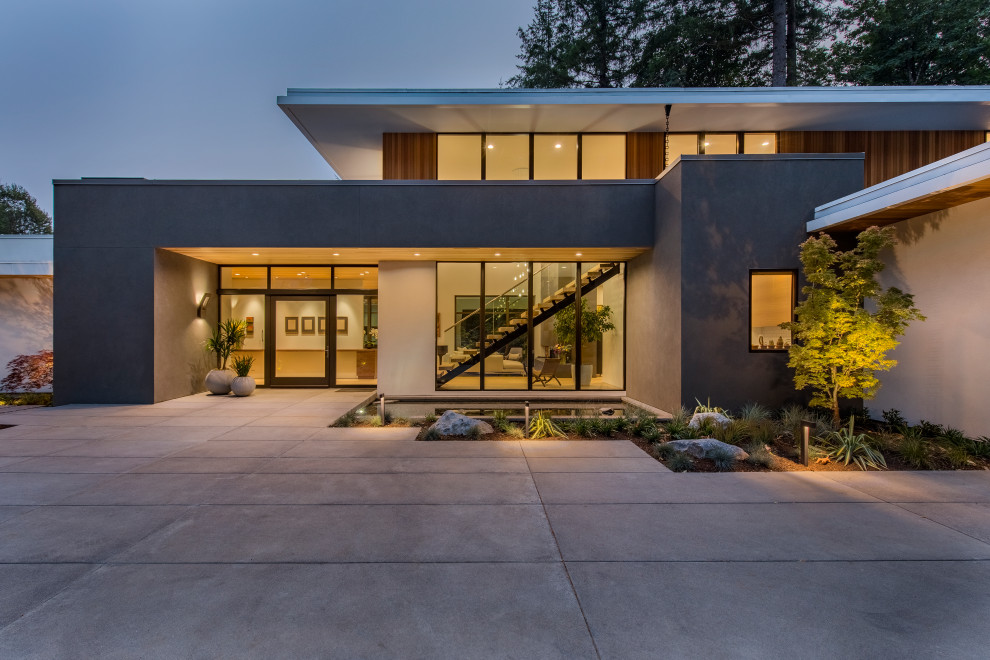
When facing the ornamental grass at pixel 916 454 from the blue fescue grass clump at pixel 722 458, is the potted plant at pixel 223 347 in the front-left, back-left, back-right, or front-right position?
back-left

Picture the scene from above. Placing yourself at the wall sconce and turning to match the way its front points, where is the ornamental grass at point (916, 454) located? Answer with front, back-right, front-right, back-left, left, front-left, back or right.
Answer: front-right

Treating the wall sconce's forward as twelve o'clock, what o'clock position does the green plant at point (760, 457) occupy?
The green plant is roughly at 2 o'clock from the wall sconce.

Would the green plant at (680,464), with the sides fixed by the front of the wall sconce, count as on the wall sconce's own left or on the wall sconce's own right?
on the wall sconce's own right

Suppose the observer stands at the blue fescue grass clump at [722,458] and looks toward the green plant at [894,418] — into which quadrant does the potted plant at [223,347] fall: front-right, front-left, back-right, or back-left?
back-left

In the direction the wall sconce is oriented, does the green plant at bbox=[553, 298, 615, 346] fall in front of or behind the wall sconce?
in front

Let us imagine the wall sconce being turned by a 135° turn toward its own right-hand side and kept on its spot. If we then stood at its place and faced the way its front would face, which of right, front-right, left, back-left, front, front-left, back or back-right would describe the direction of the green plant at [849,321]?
left

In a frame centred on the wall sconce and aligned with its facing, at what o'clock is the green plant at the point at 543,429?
The green plant is roughly at 2 o'clock from the wall sconce.

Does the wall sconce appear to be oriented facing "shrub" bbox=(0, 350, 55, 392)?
no

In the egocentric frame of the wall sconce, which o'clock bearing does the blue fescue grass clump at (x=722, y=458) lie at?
The blue fescue grass clump is roughly at 2 o'clock from the wall sconce.

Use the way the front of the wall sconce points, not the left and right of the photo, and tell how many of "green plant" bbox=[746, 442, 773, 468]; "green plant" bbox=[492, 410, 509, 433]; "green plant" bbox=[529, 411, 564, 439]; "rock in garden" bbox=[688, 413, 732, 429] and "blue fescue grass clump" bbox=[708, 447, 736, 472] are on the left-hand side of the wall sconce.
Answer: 0

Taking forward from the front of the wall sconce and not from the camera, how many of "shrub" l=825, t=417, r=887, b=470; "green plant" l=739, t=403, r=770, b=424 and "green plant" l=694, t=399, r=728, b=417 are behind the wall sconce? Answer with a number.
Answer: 0

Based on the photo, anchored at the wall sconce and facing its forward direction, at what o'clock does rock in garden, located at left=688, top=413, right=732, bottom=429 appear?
The rock in garden is roughly at 2 o'clock from the wall sconce.

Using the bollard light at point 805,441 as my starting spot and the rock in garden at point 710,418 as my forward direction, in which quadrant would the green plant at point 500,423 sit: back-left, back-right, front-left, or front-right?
front-left

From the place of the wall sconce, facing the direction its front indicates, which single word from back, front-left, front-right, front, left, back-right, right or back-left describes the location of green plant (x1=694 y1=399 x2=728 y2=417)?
front-right

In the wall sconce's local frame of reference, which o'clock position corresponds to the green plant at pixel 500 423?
The green plant is roughly at 2 o'clock from the wall sconce.

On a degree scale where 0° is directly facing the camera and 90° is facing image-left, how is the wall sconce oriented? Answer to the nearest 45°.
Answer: approximately 270°

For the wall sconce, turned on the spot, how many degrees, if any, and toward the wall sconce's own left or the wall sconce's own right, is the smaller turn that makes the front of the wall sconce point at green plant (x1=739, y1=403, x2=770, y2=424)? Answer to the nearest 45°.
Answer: approximately 45° to the wall sconce's own right
